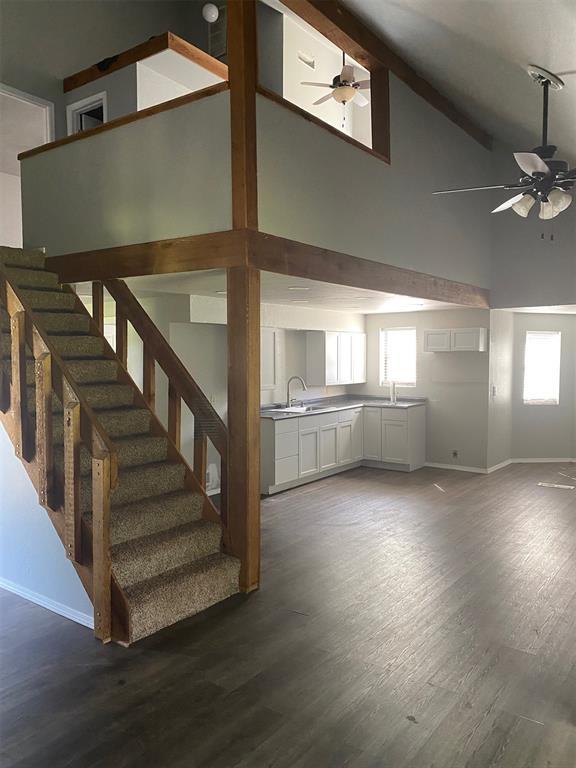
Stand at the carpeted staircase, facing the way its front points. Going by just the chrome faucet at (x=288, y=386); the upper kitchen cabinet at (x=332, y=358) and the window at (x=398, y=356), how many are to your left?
3

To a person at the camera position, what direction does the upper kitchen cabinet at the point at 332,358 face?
facing the viewer and to the right of the viewer

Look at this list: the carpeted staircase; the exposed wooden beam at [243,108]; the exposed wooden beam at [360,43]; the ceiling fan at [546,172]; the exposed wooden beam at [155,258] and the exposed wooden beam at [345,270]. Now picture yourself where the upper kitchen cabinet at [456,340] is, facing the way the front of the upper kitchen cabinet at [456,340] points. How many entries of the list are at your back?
0

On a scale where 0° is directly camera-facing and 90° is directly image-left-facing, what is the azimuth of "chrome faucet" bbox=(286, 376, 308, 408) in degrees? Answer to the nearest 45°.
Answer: approximately 315°

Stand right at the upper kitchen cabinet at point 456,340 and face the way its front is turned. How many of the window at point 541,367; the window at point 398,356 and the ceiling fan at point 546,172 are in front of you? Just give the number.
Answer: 1

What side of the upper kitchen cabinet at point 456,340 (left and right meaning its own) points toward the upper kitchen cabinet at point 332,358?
right

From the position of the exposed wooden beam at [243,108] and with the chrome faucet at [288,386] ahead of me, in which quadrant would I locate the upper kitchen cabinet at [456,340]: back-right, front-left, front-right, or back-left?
front-right

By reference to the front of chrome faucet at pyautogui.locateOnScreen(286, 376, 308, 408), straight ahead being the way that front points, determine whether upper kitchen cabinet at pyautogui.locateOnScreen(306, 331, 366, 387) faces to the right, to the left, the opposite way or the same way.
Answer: the same way

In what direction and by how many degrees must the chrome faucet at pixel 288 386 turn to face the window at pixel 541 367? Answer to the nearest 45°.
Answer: approximately 45° to its left

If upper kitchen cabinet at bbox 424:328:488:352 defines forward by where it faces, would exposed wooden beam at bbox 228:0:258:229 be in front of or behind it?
in front

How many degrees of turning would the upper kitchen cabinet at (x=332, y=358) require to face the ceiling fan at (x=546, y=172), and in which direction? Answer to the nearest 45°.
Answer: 0° — it already faces it

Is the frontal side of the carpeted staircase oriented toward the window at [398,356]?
no

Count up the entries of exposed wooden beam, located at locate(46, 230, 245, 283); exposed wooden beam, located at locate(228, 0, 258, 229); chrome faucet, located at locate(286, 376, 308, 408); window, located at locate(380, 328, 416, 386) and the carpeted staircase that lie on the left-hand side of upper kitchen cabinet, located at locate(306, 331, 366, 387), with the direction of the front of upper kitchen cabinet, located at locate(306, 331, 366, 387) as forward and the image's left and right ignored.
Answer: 1

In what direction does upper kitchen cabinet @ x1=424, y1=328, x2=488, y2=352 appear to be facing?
toward the camera

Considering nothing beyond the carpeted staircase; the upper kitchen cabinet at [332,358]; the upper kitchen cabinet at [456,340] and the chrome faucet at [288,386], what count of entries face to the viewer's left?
0

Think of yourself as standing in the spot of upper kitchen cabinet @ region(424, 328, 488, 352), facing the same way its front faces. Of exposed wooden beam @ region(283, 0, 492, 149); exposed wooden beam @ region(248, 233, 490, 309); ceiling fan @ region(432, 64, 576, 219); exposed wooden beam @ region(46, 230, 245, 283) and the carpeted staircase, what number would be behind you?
0

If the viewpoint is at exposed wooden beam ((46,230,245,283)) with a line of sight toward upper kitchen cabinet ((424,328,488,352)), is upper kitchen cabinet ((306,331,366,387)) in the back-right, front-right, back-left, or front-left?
front-left

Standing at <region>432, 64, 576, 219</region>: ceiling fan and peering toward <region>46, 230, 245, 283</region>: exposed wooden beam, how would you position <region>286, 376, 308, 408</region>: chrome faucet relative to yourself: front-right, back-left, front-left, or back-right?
front-right
